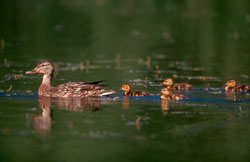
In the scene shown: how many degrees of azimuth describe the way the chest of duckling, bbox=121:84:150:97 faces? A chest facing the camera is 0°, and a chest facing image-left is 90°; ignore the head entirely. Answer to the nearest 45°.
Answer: approximately 90°

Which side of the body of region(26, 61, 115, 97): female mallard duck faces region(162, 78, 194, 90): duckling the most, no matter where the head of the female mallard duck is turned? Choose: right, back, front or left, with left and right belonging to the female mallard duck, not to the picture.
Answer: back

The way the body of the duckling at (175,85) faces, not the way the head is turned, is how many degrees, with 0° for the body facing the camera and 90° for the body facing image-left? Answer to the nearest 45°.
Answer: approximately 90°

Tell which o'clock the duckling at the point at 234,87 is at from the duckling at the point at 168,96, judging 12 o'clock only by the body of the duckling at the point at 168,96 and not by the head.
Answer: the duckling at the point at 234,87 is roughly at 5 o'clock from the duckling at the point at 168,96.

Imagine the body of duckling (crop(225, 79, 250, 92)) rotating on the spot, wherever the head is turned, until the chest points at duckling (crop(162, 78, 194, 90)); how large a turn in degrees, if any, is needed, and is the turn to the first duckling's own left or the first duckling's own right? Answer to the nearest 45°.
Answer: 0° — it already faces it

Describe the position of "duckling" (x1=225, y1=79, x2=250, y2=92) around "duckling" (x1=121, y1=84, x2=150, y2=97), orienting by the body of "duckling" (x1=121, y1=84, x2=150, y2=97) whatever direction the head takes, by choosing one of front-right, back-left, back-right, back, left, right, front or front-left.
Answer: back

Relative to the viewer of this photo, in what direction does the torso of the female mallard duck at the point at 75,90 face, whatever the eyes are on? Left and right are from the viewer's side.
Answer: facing to the left of the viewer

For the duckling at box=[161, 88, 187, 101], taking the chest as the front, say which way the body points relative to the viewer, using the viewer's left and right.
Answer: facing to the left of the viewer

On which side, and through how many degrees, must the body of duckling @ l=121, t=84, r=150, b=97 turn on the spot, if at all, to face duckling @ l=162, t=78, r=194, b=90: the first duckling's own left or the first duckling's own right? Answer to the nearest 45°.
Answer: approximately 135° to the first duckling's own right

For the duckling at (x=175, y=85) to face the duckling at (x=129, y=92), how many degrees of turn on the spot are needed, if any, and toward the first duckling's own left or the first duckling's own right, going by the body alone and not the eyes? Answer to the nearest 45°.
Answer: approximately 45° to the first duckling's own left
